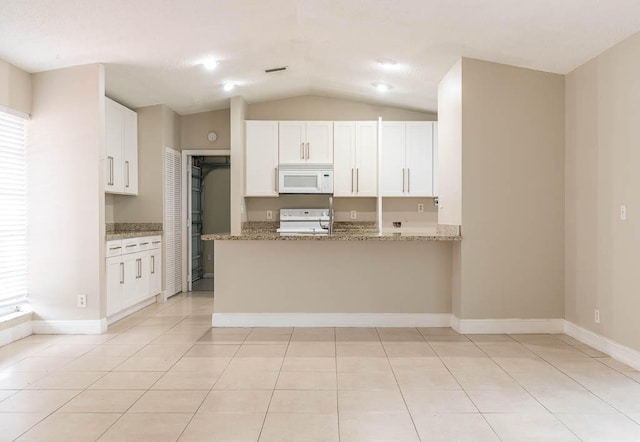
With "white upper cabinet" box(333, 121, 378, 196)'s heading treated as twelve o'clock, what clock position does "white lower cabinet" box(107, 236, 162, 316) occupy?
The white lower cabinet is roughly at 2 o'clock from the white upper cabinet.

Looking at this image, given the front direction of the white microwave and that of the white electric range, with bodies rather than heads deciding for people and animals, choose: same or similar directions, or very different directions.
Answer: same or similar directions

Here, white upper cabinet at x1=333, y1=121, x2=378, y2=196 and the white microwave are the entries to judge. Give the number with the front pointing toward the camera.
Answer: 2

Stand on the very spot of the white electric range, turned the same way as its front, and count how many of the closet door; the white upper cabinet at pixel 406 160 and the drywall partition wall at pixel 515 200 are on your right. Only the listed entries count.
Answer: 1

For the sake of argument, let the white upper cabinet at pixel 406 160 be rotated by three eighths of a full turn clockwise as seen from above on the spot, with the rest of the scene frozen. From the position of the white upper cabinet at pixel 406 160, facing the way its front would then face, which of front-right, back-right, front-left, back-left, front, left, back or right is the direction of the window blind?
left

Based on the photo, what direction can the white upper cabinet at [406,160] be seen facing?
toward the camera

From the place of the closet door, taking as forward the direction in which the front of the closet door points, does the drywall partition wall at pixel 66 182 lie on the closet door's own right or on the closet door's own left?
on the closet door's own right

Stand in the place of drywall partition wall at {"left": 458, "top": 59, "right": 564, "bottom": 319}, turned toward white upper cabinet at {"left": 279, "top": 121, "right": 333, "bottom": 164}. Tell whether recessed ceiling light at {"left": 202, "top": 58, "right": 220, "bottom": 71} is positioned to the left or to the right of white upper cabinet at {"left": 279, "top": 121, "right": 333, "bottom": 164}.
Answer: left

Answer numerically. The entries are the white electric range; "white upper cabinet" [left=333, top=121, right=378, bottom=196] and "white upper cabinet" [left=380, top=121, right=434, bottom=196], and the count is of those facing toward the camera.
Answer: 3

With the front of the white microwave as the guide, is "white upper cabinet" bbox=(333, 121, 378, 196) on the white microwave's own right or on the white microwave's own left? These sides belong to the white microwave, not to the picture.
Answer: on the white microwave's own left

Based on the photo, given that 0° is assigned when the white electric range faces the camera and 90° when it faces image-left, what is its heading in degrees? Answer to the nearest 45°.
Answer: approximately 0°

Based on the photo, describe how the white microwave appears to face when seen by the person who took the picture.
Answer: facing the viewer

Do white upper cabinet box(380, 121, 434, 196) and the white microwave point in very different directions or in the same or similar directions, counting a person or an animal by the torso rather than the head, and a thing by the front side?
same or similar directions
